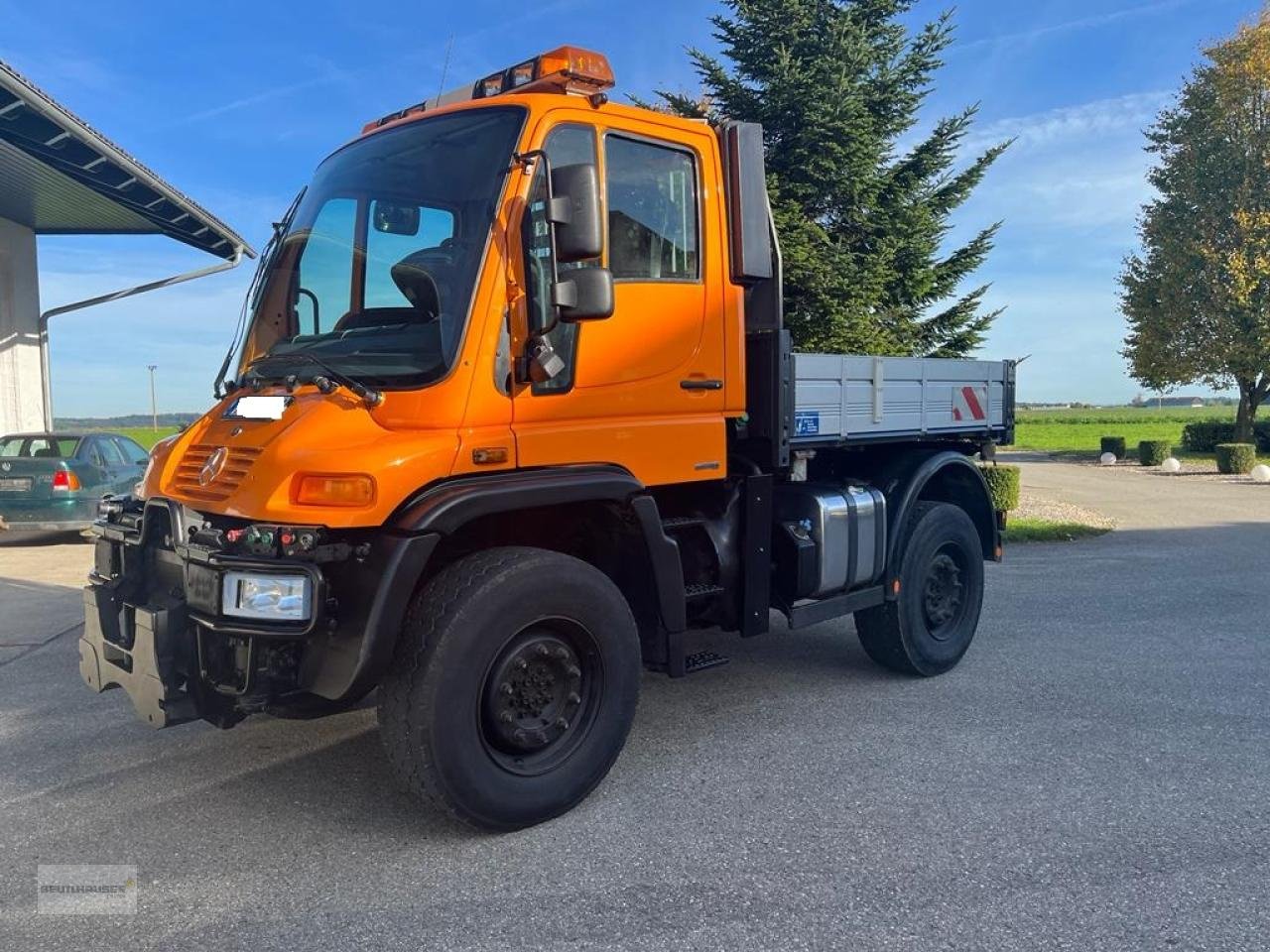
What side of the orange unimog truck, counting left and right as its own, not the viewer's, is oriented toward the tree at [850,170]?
back

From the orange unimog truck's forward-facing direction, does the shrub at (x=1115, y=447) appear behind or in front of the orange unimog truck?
behind

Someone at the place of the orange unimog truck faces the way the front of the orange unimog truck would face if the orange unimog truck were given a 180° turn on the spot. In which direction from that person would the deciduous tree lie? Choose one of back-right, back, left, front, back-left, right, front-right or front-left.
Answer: front

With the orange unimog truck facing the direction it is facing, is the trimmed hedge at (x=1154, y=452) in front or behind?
behind

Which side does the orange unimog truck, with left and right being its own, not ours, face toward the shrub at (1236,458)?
back

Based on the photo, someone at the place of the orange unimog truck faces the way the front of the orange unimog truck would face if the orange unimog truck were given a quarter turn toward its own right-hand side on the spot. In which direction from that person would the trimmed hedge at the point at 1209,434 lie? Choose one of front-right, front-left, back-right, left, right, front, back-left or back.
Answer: right

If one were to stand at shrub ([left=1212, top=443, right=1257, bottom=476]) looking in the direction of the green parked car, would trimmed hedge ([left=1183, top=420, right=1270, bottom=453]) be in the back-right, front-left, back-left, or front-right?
back-right

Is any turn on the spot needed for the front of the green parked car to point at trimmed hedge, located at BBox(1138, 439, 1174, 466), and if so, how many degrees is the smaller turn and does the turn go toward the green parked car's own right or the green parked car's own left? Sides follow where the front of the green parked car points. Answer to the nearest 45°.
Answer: approximately 45° to the green parked car's own right

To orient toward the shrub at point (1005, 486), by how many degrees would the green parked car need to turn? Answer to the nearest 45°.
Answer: approximately 45° to its right

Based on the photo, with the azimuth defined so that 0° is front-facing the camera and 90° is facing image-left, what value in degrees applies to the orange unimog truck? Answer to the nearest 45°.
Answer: approximately 45°

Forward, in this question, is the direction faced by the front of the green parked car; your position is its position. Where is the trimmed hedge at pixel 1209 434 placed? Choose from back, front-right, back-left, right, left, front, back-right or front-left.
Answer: front-right

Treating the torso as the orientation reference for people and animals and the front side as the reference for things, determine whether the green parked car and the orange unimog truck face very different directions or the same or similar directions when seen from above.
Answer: very different directions

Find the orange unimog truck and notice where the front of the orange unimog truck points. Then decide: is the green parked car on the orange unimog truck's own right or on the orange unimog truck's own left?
on the orange unimog truck's own right

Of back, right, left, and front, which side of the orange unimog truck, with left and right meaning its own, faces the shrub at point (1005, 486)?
back

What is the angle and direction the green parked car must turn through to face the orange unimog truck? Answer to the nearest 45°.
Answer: approximately 135° to its right

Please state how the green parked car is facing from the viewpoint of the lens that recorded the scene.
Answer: facing away from the viewer and to the right of the viewer
